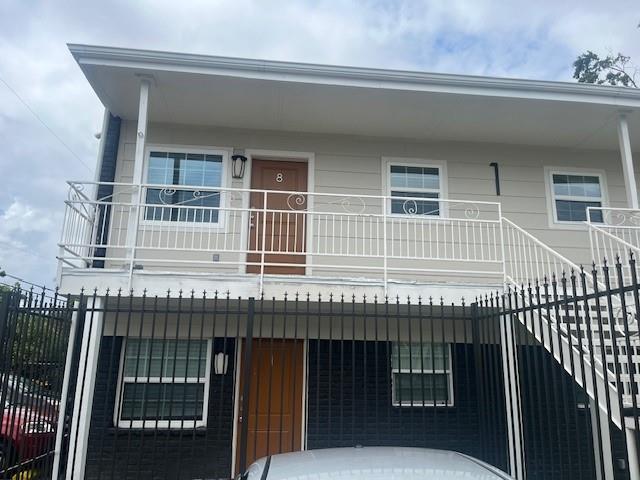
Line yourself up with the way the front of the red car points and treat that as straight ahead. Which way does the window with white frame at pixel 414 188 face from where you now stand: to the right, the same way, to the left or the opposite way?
to the right

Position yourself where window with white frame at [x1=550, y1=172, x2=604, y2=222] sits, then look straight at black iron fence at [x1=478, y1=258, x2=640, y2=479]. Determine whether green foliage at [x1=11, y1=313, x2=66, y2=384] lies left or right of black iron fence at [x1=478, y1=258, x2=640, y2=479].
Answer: right

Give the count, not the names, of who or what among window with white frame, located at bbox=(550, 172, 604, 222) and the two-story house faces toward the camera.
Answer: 2

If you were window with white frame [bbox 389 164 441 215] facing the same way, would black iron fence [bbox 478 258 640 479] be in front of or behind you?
in front

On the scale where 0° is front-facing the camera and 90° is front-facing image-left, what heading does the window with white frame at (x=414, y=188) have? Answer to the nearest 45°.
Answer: approximately 0°

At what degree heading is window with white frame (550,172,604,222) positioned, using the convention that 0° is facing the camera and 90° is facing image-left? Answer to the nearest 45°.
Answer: approximately 0°

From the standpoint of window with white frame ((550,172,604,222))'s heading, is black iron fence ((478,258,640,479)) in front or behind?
in front

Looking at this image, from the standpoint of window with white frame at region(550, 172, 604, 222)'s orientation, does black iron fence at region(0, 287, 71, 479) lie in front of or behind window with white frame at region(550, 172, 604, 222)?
in front
